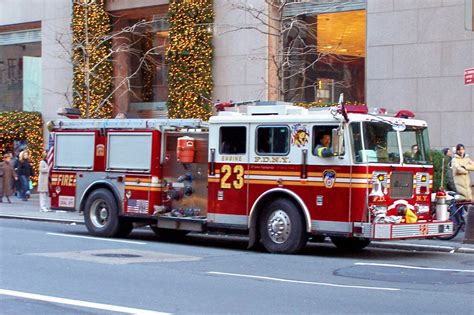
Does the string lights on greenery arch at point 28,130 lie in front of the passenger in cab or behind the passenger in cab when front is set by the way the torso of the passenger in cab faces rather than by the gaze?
behind

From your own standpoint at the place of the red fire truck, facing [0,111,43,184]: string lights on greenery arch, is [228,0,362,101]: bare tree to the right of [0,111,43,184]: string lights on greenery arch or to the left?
right

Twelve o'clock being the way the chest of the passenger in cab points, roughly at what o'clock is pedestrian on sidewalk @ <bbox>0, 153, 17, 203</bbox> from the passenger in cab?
The pedestrian on sidewalk is roughly at 6 o'clock from the passenger in cab.

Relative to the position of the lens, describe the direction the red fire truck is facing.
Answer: facing the viewer and to the right of the viewer

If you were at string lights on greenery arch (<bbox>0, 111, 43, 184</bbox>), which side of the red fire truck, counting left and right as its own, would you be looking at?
back

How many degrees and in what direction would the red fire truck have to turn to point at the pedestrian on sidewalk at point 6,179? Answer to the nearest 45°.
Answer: approximately 180°

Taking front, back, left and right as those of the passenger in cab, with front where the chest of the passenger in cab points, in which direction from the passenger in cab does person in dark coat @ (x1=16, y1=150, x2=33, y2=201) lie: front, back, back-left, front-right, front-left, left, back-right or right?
back

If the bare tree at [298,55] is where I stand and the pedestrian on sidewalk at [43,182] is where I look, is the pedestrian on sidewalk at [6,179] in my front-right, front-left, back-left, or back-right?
front-right

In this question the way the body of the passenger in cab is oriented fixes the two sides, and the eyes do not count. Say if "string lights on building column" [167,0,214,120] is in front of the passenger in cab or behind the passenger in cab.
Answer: behind

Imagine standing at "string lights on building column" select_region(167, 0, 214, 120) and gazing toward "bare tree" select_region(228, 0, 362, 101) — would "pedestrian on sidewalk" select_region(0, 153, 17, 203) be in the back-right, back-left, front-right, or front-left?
back-right

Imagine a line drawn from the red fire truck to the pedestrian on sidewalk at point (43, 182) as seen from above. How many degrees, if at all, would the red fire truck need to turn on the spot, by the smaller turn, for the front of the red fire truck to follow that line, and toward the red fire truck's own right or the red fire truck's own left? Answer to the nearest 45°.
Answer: approximately 180°

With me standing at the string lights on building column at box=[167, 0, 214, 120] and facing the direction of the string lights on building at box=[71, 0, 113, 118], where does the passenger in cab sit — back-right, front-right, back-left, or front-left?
back-left
